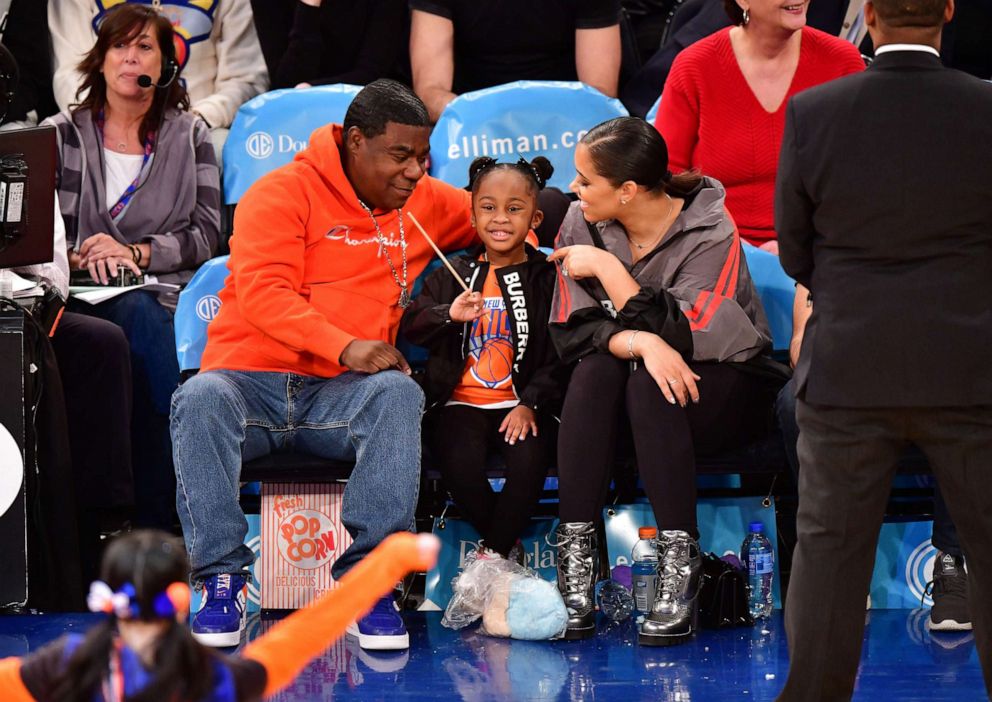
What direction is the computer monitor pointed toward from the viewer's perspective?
away from the camera

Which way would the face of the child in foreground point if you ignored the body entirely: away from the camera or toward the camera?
away from the camera

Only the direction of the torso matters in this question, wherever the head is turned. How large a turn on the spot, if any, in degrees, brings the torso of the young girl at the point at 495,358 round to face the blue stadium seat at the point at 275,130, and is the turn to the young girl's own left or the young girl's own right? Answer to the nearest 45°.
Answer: approximately 135° to the young girl's own right

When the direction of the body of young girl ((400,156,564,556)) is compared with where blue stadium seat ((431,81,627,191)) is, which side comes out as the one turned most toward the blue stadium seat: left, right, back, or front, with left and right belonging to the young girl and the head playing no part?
back

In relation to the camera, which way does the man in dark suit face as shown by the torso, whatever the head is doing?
away from the camera

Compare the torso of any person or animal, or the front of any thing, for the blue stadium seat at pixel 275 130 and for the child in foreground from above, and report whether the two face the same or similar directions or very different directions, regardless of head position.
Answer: very different directions

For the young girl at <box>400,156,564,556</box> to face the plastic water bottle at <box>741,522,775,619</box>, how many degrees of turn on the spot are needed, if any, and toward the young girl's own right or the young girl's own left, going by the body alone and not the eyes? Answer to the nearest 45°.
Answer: approximately 90° to the young girl's own left

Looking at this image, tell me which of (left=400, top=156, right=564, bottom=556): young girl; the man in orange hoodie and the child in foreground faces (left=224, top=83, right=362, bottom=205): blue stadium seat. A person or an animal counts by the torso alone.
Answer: the child in foreground

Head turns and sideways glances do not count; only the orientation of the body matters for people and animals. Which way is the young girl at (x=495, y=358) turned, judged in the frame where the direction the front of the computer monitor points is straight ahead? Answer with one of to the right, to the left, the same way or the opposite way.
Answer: the opposite way
